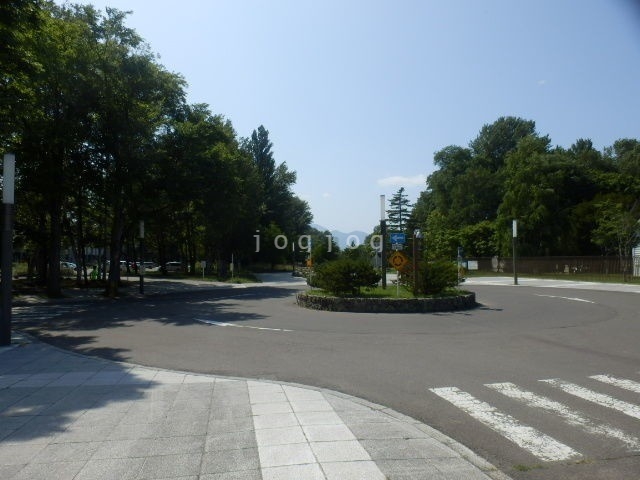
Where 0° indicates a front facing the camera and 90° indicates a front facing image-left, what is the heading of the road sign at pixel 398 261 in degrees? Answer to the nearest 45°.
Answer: approximately 0°

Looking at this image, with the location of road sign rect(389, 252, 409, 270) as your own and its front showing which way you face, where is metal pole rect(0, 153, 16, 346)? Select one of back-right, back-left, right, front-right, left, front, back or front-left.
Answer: front-right

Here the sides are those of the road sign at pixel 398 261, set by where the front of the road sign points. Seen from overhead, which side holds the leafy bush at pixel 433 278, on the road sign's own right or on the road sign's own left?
on the road sign's own left

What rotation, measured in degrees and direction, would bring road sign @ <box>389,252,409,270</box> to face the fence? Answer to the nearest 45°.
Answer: approximately 135° to its left
